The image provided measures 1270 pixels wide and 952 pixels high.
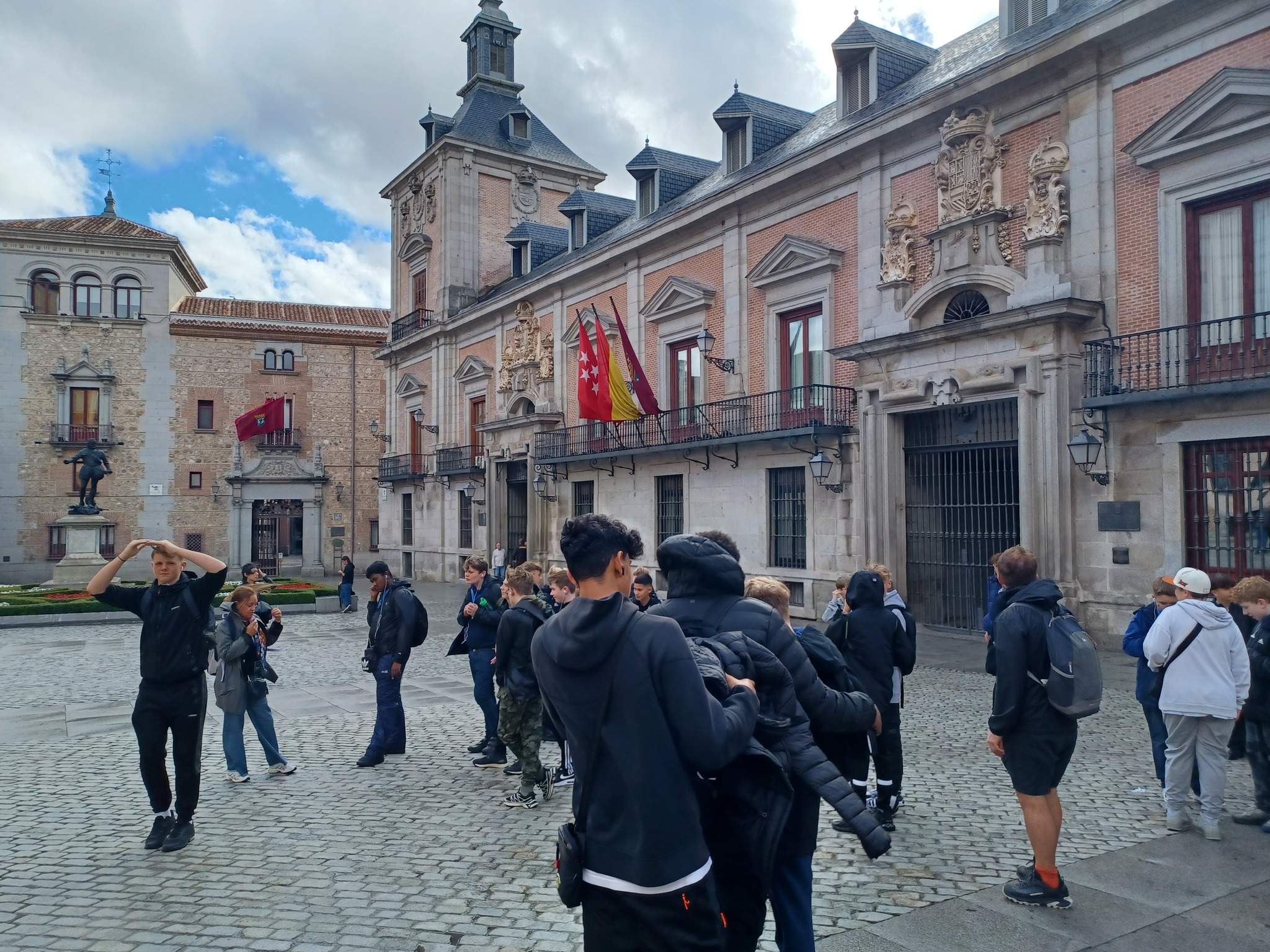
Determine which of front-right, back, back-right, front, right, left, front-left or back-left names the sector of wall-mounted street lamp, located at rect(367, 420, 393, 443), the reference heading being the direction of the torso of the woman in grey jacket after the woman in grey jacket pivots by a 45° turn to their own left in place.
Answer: left

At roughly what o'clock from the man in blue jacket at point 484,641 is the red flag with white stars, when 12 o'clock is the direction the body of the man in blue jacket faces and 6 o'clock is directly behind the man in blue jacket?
The red flag with white stars is roughly at 5 o'clock from the man in blue jacket.

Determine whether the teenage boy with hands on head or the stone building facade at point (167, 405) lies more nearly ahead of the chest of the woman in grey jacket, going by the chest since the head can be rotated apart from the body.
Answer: the teenage boy with hands on head

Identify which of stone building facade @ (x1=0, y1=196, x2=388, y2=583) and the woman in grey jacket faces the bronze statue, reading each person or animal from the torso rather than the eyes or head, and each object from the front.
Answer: the stone building facade

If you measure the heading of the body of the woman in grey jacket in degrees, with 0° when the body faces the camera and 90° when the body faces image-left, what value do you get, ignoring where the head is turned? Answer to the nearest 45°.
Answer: approximately 315°

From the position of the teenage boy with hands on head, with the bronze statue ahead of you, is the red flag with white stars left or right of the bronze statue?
right

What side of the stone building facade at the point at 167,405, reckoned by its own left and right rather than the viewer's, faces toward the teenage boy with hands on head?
front

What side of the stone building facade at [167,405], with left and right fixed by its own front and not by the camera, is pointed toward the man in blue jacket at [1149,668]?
front

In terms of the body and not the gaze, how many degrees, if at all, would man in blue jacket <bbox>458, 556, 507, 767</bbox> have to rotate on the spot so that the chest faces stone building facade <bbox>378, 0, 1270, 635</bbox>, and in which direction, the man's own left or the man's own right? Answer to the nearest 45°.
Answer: approximately 180°

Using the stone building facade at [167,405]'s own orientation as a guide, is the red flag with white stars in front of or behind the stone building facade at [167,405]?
in front

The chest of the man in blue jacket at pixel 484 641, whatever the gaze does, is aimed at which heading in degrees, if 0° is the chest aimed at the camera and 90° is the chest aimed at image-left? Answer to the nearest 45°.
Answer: approximately 45°
